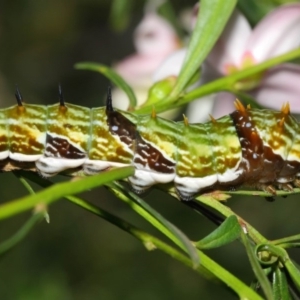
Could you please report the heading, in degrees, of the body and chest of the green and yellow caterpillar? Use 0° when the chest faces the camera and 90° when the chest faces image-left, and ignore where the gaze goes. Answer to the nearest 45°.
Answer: approximately 270°
